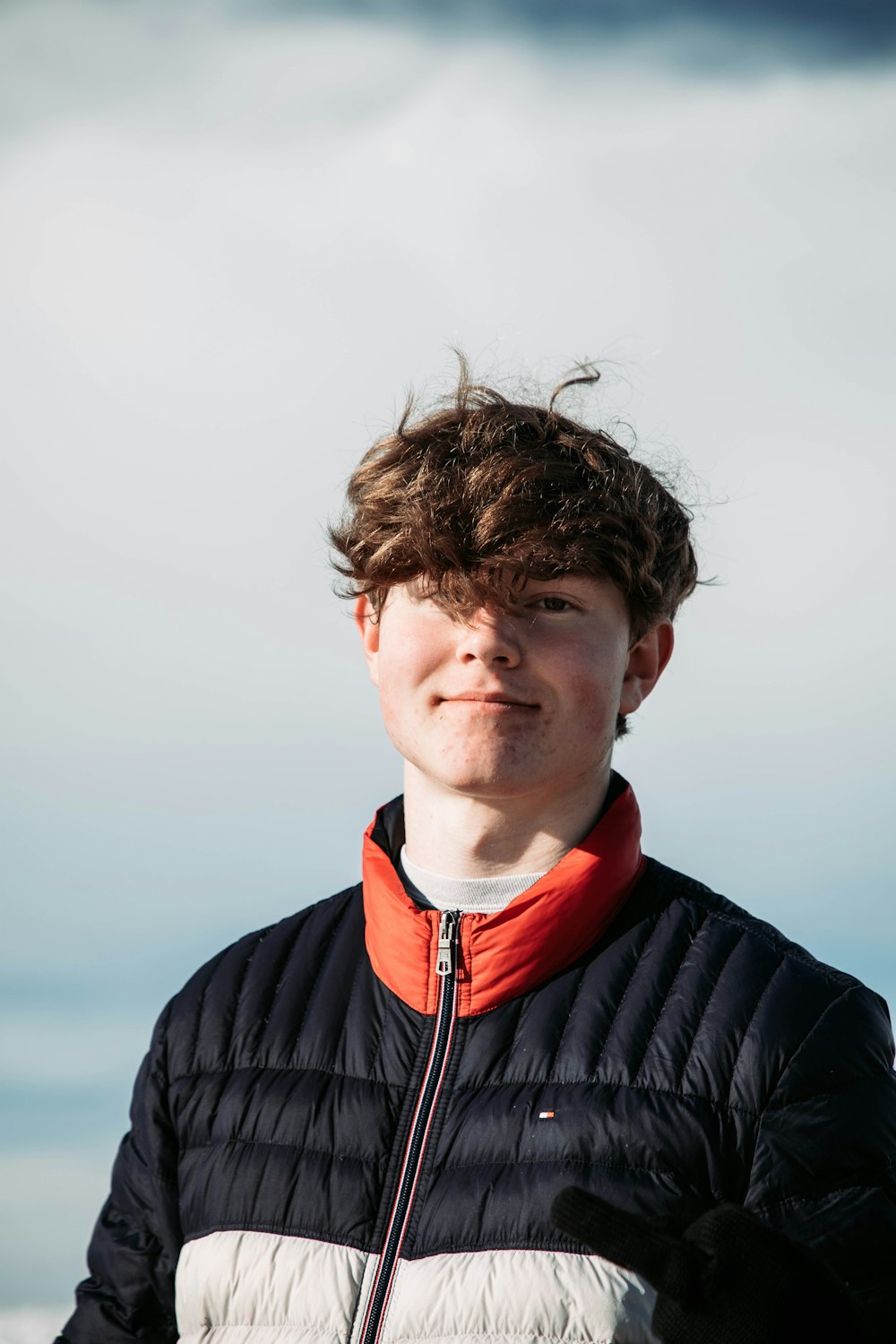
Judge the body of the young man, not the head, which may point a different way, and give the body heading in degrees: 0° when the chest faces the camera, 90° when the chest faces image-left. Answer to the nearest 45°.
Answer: approximately 0°
